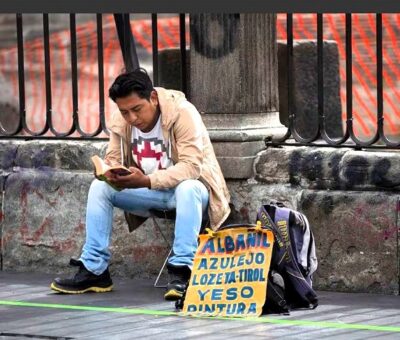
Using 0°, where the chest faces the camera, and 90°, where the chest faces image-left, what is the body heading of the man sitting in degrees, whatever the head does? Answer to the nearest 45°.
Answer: approximately 45°

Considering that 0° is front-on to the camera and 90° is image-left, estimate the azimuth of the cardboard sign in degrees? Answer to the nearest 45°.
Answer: approximately 0°

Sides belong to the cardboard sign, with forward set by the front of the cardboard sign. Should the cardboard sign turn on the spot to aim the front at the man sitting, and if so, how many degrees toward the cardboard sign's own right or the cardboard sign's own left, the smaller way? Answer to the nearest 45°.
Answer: approximately 135° to the cardboard sign's own right

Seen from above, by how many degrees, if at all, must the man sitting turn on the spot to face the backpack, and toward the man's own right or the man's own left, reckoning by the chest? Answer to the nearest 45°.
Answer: approximately 90° to the man's own left
